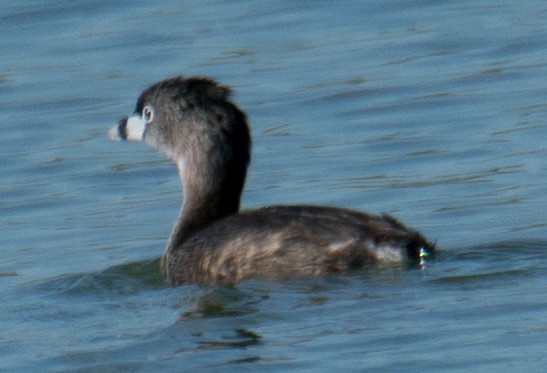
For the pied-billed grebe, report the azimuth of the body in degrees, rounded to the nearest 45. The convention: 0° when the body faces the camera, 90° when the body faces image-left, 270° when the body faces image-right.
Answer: approximately 90°
